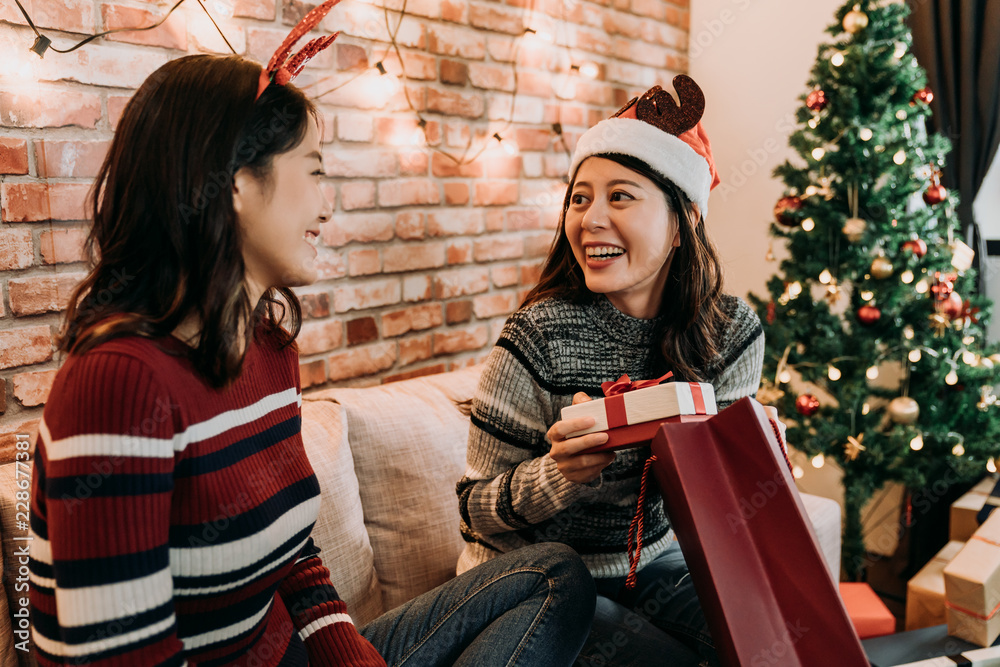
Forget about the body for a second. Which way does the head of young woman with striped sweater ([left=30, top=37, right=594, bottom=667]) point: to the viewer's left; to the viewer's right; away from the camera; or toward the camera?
to the viewer's right

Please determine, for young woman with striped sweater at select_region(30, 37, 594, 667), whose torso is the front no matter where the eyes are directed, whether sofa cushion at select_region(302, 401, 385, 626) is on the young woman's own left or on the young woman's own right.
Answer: on the young woman's own left

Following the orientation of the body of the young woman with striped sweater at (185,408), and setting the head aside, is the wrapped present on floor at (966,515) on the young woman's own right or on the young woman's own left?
on the young woman's own left
